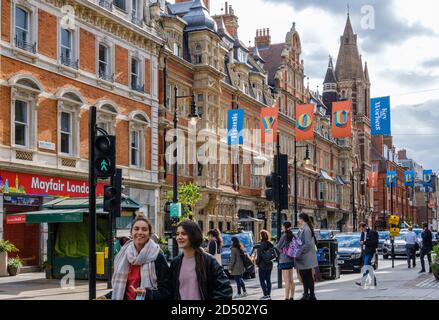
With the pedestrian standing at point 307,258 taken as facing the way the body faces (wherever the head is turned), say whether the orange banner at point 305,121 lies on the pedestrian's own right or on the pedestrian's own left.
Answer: on the pedestrian's own right

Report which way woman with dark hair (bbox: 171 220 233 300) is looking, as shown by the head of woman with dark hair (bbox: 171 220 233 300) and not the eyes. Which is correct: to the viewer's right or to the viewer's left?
to the viewer's left

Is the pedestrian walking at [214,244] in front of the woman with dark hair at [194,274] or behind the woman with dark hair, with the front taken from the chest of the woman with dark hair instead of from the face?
behind

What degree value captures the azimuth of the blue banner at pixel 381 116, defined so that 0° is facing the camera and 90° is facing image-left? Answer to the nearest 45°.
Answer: approximately 0°
